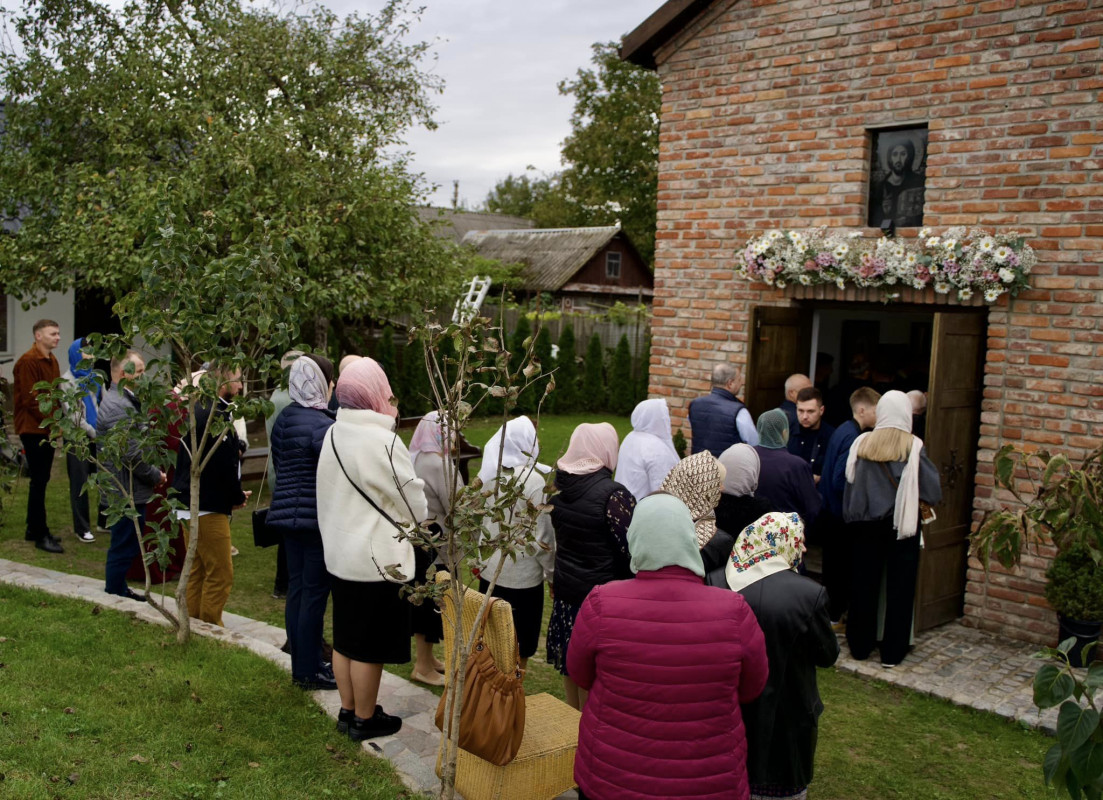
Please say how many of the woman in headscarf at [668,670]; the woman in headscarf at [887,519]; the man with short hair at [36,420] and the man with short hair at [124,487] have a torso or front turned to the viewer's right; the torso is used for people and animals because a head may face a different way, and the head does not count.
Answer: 2

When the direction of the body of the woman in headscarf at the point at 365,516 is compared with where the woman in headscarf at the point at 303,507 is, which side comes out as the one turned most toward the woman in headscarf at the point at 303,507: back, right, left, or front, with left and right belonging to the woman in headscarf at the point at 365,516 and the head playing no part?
left

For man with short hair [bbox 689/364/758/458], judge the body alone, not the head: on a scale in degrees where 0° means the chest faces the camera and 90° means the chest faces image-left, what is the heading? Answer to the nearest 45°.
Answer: approximately 225°

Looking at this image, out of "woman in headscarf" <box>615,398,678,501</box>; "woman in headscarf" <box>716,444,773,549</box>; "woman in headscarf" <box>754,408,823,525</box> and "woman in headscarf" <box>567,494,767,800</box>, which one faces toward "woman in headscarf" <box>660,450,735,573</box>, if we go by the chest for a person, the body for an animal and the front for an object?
"woman in headscarf" <box>567,494,767,800</box>

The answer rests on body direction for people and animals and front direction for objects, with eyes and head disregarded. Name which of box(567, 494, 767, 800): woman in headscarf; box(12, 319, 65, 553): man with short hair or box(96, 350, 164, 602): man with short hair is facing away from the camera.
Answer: the woman in headscarf

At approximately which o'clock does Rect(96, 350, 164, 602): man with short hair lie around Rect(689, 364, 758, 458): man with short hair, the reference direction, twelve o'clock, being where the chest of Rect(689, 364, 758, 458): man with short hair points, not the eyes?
Rect(96, 350, 164, 602): man with short hair is roughly at 7 o'clock from Rect(689, 364, 758, 458): man with short hair.

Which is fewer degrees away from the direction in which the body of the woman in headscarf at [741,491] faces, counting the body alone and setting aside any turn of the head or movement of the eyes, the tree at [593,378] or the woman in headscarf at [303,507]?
the tree

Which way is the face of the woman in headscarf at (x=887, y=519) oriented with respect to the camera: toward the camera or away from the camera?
away from the camera

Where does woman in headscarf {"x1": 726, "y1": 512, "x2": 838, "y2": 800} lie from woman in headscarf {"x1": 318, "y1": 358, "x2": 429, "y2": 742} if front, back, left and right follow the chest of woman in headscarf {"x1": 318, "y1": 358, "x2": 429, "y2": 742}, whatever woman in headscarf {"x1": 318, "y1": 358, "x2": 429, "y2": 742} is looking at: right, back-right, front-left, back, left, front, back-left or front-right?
right

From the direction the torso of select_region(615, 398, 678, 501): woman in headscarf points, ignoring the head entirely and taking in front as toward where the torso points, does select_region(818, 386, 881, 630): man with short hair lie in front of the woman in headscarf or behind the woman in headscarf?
in front

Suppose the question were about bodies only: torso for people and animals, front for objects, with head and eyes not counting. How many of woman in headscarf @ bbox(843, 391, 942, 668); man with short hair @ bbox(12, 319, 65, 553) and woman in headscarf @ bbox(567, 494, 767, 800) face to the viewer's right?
1

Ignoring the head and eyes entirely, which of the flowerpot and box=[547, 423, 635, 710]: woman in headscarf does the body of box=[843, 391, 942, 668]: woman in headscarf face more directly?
the flowerpot

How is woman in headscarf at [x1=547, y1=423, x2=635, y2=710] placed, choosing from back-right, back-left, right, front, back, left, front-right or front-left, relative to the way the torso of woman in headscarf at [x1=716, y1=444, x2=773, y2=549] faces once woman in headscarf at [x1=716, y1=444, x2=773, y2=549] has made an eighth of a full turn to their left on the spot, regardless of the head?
back-left

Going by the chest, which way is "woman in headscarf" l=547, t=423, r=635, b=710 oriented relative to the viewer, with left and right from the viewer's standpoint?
facing away from the viewer and to the right of the viewer

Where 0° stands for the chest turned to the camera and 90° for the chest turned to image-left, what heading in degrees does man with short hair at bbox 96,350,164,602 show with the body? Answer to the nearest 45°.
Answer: approximately 270°
